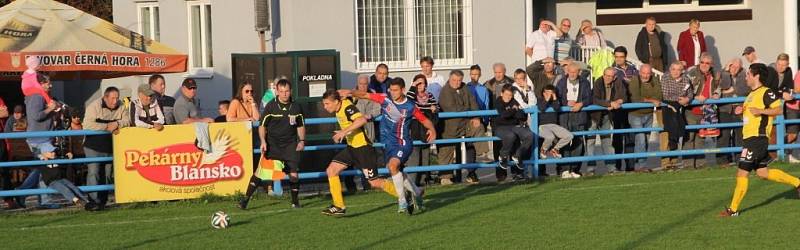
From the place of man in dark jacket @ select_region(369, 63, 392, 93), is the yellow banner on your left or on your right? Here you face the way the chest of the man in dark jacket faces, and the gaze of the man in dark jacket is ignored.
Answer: on your right

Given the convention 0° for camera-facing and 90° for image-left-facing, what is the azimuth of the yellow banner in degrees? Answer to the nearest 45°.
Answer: approximately 0°

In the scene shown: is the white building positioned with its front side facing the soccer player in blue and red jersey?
yes

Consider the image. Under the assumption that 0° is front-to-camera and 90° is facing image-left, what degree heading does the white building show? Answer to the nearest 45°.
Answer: approximately 0°

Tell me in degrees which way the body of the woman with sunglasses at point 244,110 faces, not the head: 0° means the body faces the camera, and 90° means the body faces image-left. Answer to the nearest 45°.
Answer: approximately 315°
